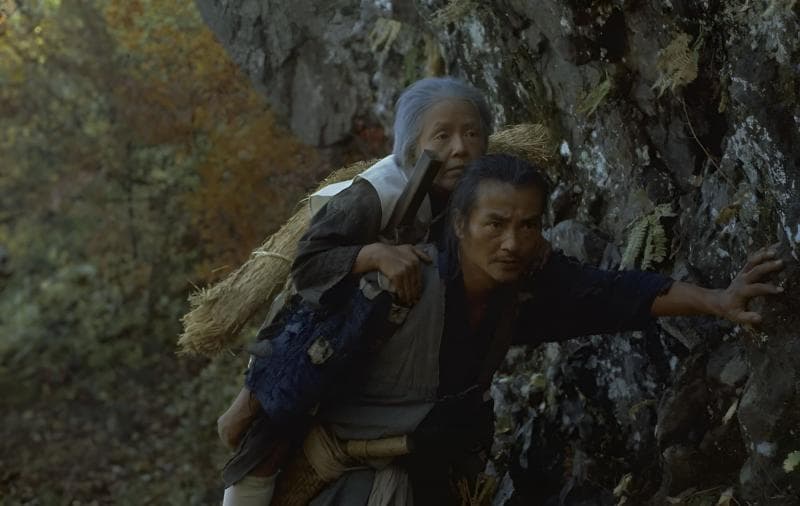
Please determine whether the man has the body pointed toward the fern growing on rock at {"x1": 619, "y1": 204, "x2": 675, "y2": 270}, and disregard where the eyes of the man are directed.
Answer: no

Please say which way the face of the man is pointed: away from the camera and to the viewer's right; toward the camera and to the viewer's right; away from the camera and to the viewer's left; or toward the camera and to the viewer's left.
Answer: toward the camera and to the viewer's right

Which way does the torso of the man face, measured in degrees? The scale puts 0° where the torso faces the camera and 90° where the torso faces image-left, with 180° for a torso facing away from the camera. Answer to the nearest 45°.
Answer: approximately 315°
